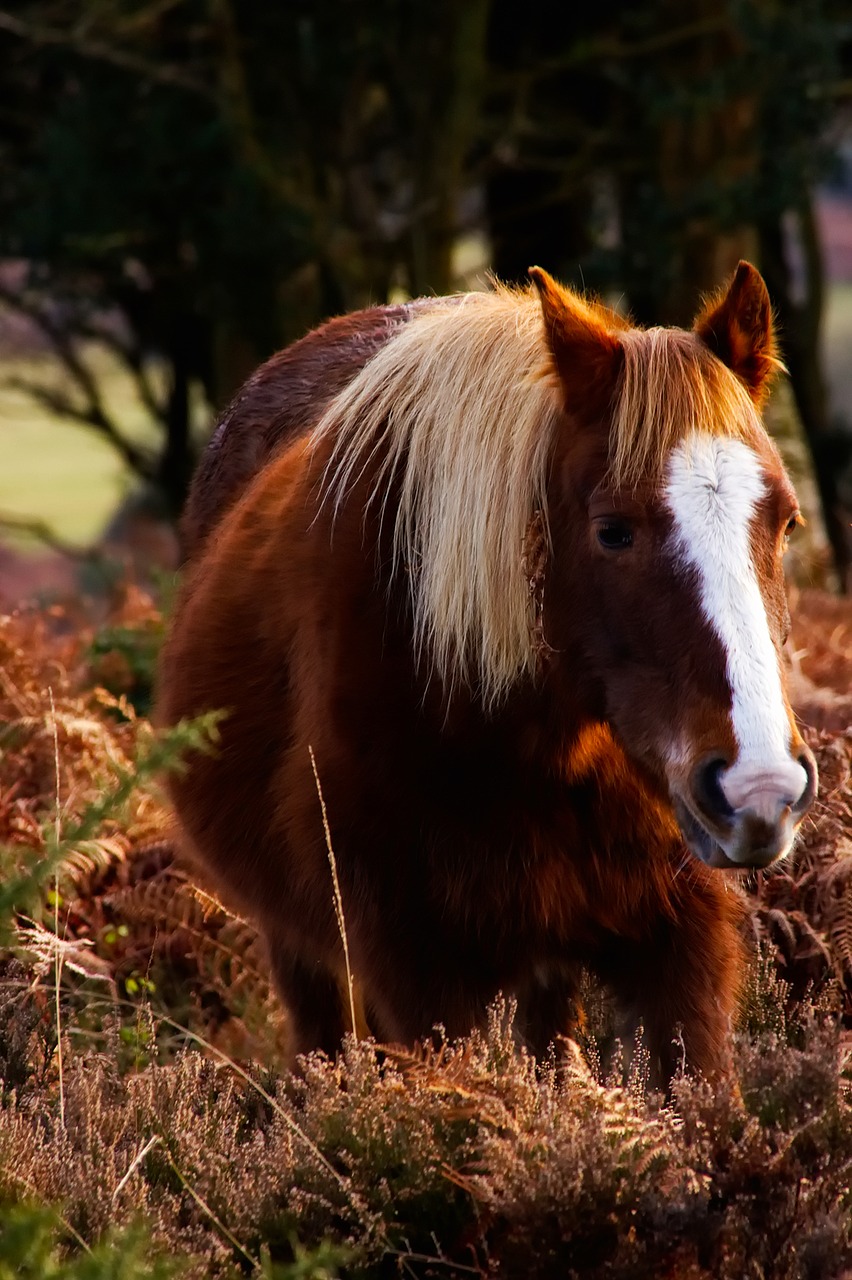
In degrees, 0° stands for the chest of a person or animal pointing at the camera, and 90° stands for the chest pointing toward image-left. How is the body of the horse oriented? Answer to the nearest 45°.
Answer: approximately 315°

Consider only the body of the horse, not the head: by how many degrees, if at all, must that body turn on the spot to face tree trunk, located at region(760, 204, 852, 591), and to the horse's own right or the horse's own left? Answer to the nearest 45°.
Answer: approximately 135° to the horse's own left

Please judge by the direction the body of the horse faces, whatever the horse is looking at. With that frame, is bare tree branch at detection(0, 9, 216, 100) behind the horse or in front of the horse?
behind

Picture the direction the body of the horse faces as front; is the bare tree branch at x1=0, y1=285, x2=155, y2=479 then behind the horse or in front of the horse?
behind

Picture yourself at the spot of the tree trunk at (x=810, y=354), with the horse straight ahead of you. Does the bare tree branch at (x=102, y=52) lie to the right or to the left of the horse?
right
